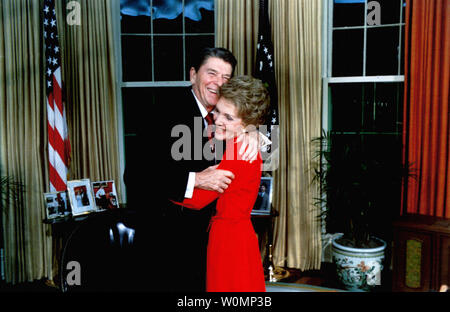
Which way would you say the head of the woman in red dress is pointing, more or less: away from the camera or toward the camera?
toward the camera

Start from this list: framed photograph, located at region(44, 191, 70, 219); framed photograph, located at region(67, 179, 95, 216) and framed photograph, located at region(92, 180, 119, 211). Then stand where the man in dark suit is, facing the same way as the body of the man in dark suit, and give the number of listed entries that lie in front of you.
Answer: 0

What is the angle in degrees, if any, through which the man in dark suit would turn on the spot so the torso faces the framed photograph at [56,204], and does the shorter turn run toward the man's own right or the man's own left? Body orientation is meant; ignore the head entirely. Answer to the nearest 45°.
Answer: approximately 180°

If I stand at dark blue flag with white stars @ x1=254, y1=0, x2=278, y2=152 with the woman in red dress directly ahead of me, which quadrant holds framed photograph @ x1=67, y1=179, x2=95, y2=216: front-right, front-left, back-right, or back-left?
front-right

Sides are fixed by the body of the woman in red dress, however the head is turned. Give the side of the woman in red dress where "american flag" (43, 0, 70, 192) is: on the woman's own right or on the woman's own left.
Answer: on the woman's own right

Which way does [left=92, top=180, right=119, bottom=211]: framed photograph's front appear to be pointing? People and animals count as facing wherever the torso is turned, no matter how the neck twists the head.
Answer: toward the camera

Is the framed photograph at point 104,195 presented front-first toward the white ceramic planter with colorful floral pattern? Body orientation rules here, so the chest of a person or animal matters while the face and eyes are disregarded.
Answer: no

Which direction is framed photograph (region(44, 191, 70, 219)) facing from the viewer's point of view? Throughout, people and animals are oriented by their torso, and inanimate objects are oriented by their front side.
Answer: toward the camera
